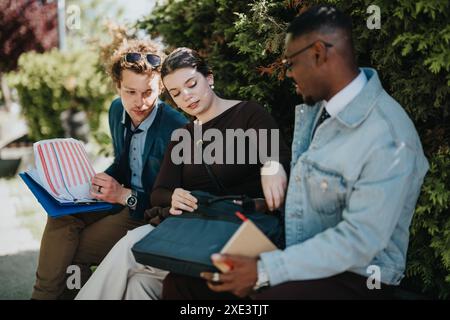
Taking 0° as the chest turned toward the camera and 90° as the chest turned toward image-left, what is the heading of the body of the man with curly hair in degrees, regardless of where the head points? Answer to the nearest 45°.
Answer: approximately 45°

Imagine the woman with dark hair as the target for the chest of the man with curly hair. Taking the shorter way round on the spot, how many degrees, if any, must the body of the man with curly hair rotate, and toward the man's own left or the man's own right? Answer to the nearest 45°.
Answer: approximately 90° to the man's own left

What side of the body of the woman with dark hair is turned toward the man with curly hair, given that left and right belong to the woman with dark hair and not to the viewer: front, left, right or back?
right

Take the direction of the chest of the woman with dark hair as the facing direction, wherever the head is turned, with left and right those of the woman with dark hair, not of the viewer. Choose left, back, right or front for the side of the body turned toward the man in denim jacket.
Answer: left

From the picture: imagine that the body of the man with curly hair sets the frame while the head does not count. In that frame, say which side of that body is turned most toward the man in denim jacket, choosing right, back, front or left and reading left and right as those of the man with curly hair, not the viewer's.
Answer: left
